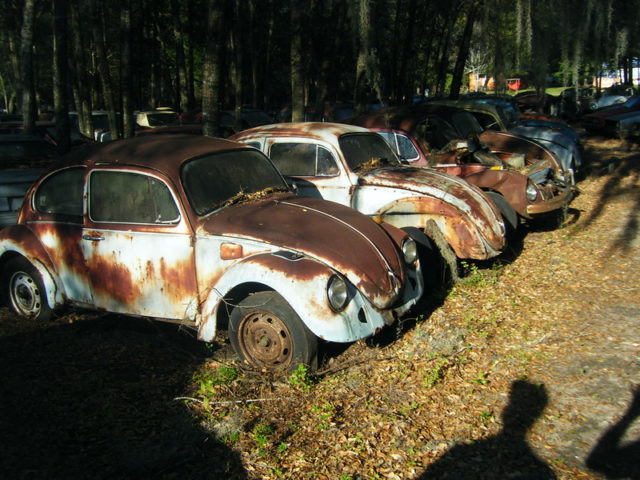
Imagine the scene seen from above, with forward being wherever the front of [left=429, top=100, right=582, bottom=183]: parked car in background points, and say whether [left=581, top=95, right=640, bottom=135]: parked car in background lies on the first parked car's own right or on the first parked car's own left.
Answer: on the first parked car's own left

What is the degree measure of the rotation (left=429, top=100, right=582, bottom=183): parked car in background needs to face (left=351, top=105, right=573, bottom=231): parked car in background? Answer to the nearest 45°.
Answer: approximately 45° to its right

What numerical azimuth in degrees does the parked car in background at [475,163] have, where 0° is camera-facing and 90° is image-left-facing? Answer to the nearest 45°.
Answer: approximately 315°

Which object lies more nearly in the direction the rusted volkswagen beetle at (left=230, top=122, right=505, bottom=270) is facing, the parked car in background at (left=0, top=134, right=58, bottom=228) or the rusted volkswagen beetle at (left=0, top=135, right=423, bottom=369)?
the rusted volkswagen beetle

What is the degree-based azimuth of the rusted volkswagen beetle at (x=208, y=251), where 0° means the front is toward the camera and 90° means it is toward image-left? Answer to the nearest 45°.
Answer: approximately 315°

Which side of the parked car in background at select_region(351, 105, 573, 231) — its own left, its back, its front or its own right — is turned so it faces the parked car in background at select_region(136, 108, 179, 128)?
back

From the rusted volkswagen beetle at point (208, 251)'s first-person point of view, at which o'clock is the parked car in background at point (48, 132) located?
The parked car in background is roughly at 7 o'clock from the rusted volkswagen beetle.
